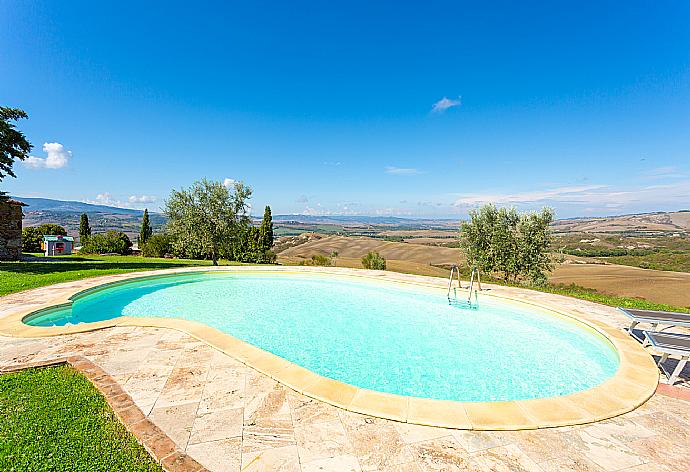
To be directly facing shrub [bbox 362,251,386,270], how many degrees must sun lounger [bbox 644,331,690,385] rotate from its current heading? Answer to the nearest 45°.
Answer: approximately 45° to its right

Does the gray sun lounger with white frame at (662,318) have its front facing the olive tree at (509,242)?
no

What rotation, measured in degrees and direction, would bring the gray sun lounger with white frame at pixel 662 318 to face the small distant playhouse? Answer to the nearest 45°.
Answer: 0° — it already faces it

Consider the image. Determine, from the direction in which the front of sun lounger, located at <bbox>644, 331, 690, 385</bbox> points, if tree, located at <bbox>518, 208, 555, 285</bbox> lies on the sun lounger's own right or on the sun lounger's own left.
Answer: on the sun lounger's own right

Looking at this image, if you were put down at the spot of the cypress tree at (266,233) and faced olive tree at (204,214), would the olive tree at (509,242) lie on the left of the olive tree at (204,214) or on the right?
left

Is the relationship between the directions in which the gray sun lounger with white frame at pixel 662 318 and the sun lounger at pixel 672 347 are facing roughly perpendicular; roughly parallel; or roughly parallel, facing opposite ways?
roughly parallel

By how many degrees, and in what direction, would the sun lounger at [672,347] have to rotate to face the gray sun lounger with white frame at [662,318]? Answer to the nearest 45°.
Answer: approximately 90° to its right

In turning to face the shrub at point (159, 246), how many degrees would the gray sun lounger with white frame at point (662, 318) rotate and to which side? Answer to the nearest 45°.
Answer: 0° — it already faces it

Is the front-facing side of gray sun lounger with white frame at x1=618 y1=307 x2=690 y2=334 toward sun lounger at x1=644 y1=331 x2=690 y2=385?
no

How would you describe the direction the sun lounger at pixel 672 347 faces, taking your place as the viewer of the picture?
facing to the left of the viewer

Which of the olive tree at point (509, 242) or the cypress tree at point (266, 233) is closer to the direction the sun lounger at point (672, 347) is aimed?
the cypress tree

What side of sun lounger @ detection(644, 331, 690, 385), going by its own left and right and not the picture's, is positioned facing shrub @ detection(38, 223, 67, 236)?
front

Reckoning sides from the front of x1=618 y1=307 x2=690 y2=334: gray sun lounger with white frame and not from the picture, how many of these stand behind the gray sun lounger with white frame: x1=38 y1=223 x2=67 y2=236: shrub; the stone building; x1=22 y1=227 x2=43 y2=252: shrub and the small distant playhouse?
0

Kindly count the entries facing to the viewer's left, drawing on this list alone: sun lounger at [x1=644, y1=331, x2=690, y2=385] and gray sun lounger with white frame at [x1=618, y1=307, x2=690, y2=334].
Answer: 2

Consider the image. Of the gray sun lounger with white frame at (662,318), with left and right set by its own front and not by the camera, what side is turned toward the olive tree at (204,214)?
front

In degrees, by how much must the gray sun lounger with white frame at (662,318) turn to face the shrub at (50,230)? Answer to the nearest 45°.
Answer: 0° — it already faces it

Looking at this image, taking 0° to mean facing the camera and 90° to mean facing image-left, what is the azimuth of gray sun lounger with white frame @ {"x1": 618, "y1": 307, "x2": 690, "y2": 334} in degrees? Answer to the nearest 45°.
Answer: approximately 90°

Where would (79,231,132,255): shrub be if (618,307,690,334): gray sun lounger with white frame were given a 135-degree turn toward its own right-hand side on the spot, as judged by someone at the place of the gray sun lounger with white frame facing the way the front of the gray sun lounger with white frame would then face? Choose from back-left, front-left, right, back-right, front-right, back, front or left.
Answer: back-left
